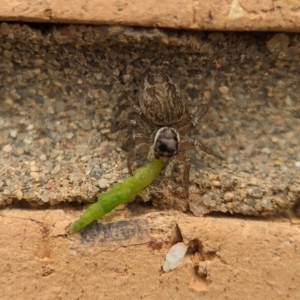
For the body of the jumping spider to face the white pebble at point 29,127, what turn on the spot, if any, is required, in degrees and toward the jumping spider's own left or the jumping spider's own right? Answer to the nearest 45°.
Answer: approximately 90° to the jumping spider's own right

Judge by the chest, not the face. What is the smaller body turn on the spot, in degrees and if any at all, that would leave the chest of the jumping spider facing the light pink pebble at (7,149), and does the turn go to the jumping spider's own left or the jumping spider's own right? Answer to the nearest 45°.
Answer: approximately 90° to the jumping spider's own right

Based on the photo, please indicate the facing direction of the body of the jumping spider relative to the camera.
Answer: toward the camera

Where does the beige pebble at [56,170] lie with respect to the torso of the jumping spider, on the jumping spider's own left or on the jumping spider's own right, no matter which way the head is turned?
on the jumping spider's own right

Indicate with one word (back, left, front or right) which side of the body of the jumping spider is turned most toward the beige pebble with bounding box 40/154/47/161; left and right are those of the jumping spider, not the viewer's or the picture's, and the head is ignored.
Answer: right
